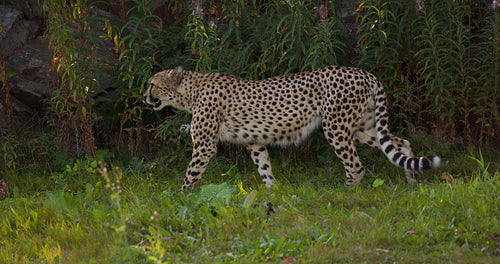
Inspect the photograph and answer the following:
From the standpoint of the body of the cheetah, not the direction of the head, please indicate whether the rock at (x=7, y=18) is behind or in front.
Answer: in front

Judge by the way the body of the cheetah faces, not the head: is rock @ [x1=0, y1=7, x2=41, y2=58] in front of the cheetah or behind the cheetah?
in front

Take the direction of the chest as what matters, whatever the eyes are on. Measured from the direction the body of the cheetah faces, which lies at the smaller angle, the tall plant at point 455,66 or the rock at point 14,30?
the rock

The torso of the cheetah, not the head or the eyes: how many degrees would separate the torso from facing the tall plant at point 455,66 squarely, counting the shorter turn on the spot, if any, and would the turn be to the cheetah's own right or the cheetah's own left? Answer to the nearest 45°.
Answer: approximately 180°

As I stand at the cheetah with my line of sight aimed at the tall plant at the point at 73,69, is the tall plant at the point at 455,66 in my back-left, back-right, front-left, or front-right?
back-right

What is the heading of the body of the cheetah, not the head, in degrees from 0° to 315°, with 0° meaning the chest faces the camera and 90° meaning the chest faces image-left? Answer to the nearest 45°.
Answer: approximately 90°

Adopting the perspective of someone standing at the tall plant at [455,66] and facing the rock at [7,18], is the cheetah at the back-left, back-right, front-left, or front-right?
front-left

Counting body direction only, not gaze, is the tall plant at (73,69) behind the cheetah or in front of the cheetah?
in front
